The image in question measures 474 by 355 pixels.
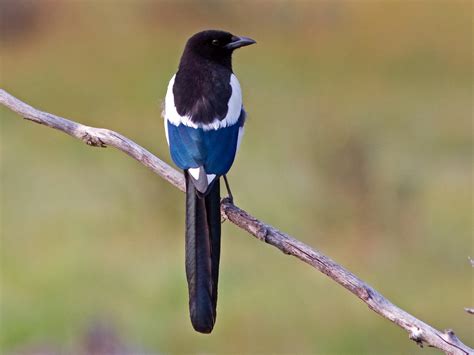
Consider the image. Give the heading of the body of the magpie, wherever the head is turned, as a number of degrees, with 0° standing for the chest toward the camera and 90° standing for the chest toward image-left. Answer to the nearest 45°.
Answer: approximately 180°
